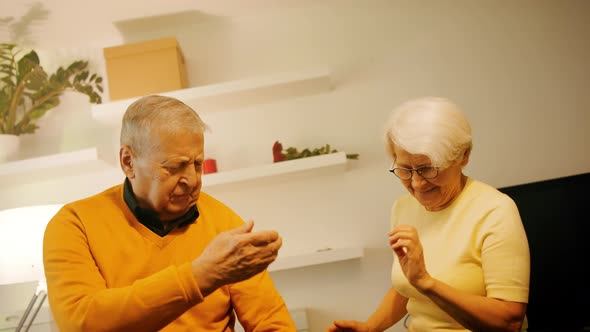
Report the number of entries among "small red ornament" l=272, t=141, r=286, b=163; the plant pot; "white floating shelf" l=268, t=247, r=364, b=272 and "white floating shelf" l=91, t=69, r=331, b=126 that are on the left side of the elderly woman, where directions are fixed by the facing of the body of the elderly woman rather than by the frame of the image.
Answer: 0

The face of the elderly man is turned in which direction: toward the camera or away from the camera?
toward the camera

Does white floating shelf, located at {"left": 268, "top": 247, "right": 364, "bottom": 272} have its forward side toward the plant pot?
no

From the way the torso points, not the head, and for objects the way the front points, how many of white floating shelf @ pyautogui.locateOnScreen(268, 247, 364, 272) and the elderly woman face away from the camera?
0

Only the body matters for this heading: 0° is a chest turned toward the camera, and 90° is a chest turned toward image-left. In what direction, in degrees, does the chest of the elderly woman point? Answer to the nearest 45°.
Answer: approximately 45°

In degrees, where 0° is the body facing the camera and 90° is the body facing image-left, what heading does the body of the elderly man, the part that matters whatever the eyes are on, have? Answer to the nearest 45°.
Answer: approximately 315°

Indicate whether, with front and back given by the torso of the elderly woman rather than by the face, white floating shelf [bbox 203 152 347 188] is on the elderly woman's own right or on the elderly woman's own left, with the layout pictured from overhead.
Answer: on the elderly woman's own right

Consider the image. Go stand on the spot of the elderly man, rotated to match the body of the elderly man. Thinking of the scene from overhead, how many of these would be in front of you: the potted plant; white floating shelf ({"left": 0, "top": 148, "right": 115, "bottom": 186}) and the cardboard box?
0

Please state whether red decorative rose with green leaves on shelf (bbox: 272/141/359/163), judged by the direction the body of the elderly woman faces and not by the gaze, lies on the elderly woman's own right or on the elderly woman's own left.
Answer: on the elderly woman's own right

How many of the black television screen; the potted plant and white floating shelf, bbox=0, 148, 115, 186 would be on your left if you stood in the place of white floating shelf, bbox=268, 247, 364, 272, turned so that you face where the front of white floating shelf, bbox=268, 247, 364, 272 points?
1

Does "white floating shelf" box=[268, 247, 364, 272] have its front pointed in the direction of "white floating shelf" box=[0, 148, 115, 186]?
no

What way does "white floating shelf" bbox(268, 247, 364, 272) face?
toward the camera

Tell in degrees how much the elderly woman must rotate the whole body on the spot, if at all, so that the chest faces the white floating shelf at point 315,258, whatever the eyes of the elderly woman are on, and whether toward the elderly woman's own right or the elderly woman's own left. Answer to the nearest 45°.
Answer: approximately 90° to the elderly woman's own right

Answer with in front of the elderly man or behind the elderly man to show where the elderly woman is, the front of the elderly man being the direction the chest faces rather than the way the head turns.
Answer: in front

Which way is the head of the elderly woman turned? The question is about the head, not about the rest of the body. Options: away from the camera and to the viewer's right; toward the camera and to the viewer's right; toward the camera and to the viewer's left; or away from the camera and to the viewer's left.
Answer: toward the camera and to the viewer's left

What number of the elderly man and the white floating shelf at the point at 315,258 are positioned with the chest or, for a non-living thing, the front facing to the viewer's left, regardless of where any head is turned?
0
